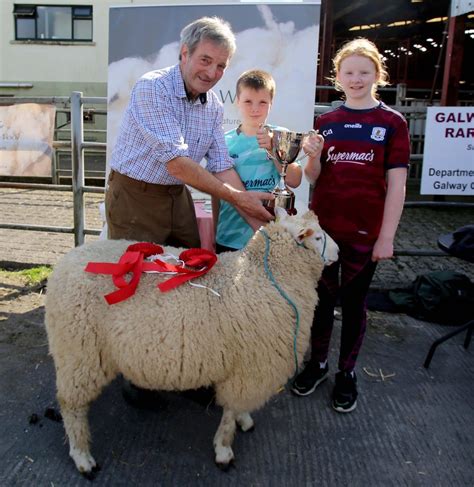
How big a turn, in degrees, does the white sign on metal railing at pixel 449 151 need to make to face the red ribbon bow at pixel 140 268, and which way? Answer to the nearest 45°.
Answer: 0° — it already faces it

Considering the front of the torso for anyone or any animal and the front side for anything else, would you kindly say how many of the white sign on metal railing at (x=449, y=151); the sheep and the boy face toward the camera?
2

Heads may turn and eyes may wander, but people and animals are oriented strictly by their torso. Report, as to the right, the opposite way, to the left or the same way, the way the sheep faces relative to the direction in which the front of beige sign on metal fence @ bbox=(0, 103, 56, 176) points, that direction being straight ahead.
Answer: to the left

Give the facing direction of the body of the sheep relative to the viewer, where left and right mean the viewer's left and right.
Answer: facing to the right of the viewer

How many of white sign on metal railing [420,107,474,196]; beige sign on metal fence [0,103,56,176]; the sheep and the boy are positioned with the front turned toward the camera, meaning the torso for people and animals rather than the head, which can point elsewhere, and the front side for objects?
3

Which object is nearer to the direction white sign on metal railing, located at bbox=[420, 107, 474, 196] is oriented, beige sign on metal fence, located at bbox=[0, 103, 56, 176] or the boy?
the boy

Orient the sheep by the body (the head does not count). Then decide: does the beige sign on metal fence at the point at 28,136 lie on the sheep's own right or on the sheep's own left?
on the sheep's own left

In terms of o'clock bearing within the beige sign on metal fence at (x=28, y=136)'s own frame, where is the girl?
The girl is roughly at 11 o'clock from the beige sign on metal fence.

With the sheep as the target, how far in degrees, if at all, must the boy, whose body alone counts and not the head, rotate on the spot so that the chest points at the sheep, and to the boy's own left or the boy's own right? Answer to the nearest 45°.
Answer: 0° — they already face it

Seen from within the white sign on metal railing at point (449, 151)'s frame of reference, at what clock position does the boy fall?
The boy is roughly at 1 o'clock from the white sign on metal railing.

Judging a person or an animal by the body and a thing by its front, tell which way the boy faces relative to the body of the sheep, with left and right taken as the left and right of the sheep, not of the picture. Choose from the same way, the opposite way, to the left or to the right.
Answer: to the right
